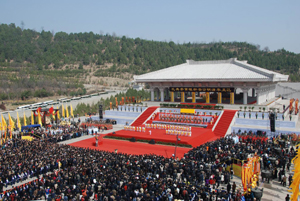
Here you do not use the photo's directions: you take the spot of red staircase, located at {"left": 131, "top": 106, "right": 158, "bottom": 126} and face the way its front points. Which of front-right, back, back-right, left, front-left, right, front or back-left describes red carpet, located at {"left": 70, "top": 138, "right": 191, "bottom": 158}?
front-left

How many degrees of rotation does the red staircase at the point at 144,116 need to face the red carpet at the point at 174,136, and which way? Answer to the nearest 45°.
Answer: approximately 45° to its left

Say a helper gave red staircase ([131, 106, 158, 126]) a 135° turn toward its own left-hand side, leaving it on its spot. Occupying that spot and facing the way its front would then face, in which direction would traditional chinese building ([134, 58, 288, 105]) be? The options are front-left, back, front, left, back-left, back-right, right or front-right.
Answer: front

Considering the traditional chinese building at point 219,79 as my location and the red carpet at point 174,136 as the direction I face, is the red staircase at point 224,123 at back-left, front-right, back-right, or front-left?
front-left

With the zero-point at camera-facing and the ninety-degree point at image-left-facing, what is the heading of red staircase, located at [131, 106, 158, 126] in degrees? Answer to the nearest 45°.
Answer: approximately 45°

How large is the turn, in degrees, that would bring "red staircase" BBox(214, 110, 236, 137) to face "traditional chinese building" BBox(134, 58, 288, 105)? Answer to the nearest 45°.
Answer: approximately 135° to its right

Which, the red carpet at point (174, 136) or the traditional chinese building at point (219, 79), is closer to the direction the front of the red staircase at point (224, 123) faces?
the red carpet

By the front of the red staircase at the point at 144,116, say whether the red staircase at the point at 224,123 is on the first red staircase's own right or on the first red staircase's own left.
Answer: on the first red staircase's own left
